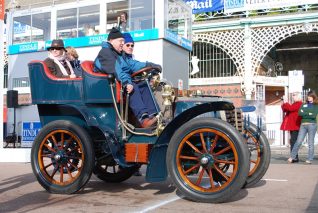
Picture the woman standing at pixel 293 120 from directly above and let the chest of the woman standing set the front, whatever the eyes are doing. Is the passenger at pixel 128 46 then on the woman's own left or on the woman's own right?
on the woman's own left

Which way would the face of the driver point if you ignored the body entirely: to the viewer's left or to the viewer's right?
to the viewer's right

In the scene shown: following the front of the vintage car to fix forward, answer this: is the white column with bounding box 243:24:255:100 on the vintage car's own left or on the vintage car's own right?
on the vintage car's own left

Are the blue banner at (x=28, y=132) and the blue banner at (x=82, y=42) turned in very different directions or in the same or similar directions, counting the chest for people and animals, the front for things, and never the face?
same or similar directions

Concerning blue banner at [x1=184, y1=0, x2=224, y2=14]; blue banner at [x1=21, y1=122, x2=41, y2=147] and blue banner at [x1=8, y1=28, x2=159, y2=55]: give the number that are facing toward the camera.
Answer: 3

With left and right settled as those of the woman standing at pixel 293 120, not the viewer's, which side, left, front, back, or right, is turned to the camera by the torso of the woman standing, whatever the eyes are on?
left

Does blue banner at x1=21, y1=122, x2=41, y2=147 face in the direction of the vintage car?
yes

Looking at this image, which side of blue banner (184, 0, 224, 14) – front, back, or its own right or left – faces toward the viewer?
front

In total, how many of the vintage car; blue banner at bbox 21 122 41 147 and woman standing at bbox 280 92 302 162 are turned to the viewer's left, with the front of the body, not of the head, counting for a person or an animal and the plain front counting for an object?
1

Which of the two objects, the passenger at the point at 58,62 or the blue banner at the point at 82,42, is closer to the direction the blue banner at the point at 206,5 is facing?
the passenger

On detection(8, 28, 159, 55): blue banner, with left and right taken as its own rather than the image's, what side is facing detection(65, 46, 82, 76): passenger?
front

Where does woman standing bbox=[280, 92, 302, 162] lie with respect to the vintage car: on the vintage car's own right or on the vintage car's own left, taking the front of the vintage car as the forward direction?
on the vintage car's own left

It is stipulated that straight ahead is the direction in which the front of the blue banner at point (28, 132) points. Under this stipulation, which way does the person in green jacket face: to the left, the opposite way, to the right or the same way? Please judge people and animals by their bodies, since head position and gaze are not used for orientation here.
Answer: to the right

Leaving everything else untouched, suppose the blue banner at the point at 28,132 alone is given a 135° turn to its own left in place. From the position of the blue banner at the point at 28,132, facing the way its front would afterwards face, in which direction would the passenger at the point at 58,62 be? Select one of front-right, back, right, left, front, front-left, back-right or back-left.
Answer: back-right

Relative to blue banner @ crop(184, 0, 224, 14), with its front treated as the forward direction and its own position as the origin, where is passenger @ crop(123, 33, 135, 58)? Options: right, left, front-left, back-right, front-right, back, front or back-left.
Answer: front

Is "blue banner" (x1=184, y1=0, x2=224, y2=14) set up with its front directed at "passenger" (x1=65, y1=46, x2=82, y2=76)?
yes

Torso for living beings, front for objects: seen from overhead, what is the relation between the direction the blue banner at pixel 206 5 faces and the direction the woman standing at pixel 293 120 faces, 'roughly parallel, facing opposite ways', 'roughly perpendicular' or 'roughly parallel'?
roughly perpendicular

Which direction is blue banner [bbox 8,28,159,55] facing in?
toward the camera

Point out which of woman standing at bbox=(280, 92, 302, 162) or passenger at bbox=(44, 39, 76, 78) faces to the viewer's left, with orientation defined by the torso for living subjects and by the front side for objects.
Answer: the woman standing
